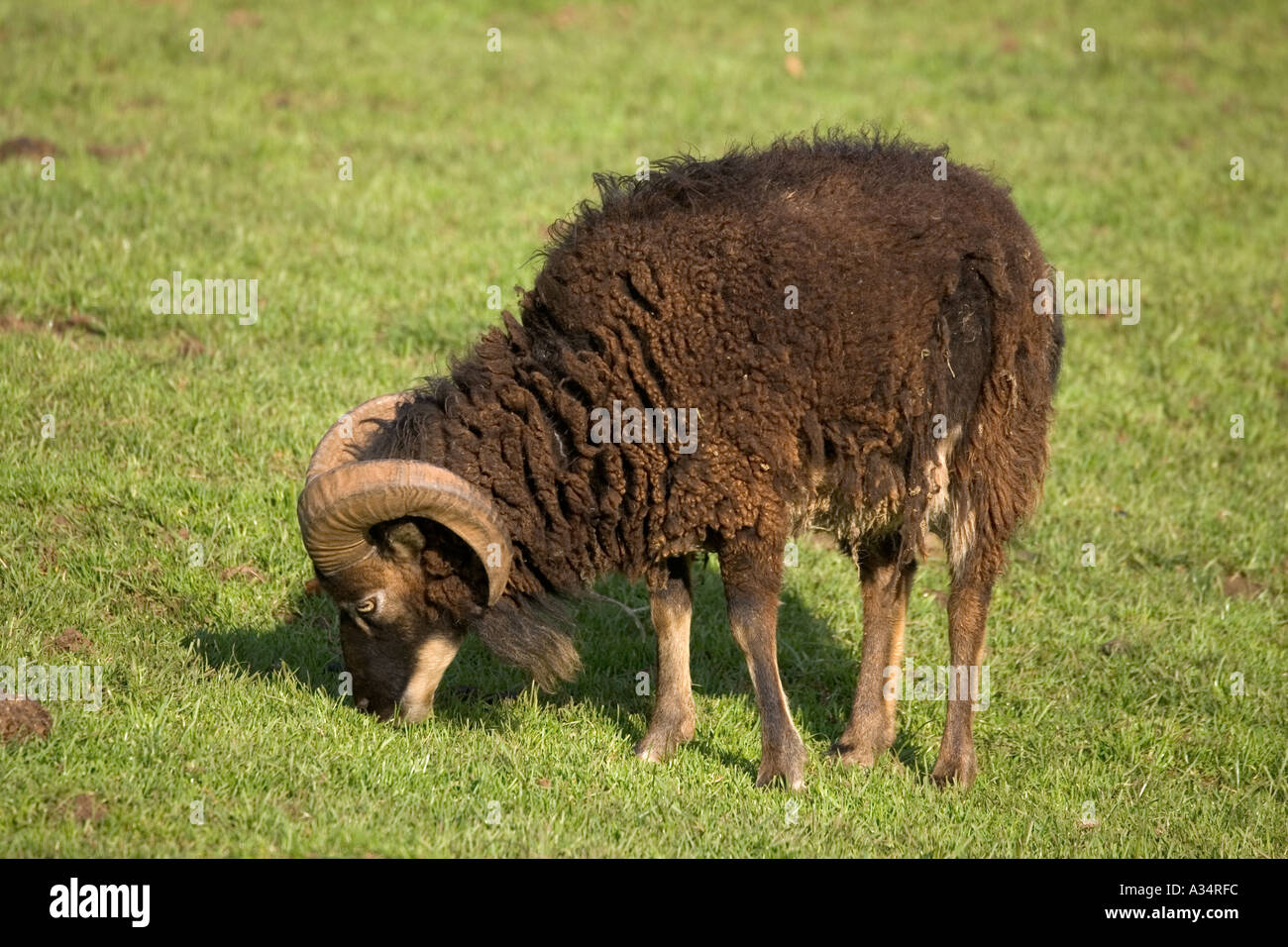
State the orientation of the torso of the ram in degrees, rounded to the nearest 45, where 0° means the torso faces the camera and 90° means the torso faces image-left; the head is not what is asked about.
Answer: approximately 90°
